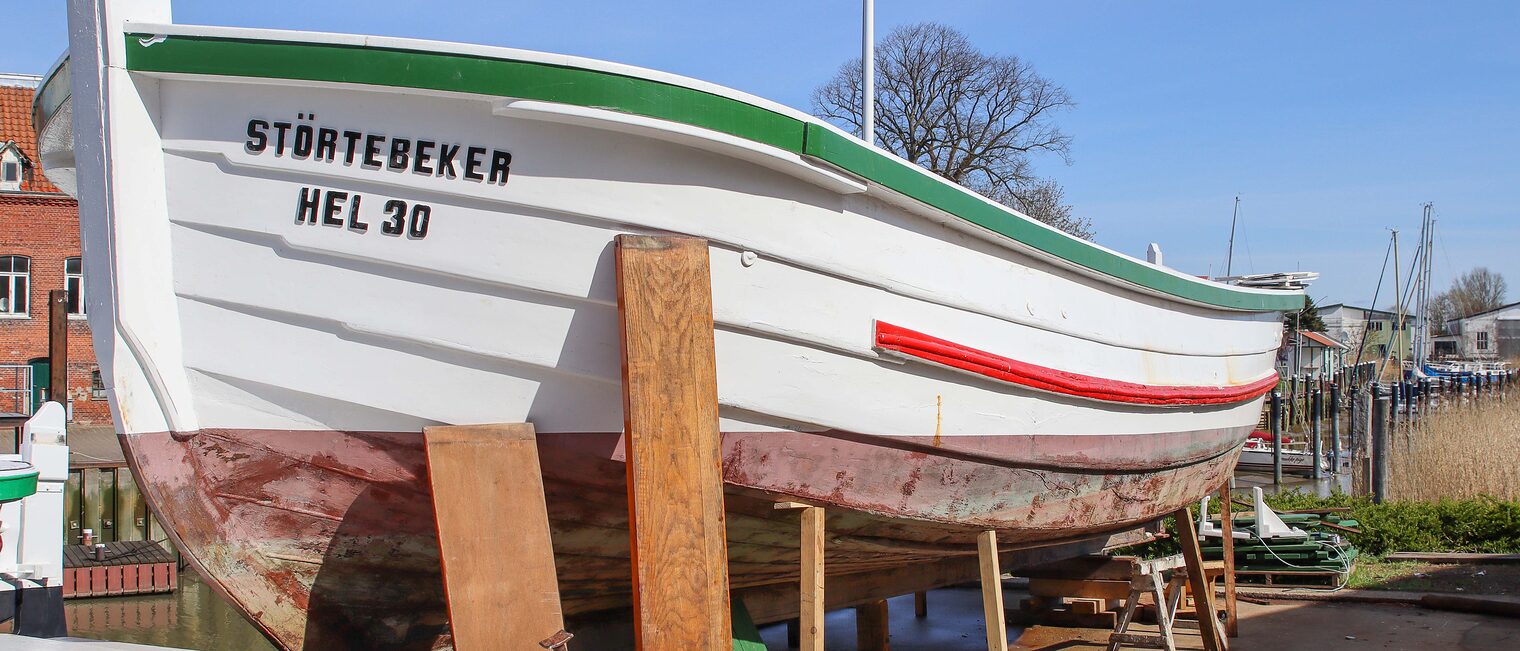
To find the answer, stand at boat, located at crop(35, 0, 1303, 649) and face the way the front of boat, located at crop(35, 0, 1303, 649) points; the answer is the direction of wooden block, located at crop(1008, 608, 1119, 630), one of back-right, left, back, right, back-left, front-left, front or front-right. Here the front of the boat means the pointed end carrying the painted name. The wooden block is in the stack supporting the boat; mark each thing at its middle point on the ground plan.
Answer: back

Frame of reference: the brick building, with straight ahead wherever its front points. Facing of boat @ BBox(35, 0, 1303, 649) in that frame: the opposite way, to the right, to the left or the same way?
to the right

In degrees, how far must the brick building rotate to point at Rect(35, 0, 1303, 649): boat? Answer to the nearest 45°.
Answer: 0° — it already faces it

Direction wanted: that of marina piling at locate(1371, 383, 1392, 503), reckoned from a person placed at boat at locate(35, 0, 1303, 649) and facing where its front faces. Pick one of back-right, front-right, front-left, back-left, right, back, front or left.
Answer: back

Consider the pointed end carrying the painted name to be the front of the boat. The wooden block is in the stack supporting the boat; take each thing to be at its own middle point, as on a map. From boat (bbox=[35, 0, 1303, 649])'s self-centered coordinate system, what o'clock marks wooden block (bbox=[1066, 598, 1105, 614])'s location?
The wooden block is roughly at 6 o'clock from the boat.

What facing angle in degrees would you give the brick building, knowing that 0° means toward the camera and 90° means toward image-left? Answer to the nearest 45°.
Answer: approximately 0°

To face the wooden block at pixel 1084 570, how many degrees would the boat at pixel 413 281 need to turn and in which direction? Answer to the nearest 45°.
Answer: approximately 180°

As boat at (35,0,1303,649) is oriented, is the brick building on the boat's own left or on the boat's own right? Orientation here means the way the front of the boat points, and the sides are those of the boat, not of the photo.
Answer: on the boat's own right

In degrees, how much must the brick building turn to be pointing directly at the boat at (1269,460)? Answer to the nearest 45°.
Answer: approximately 45° to its left
